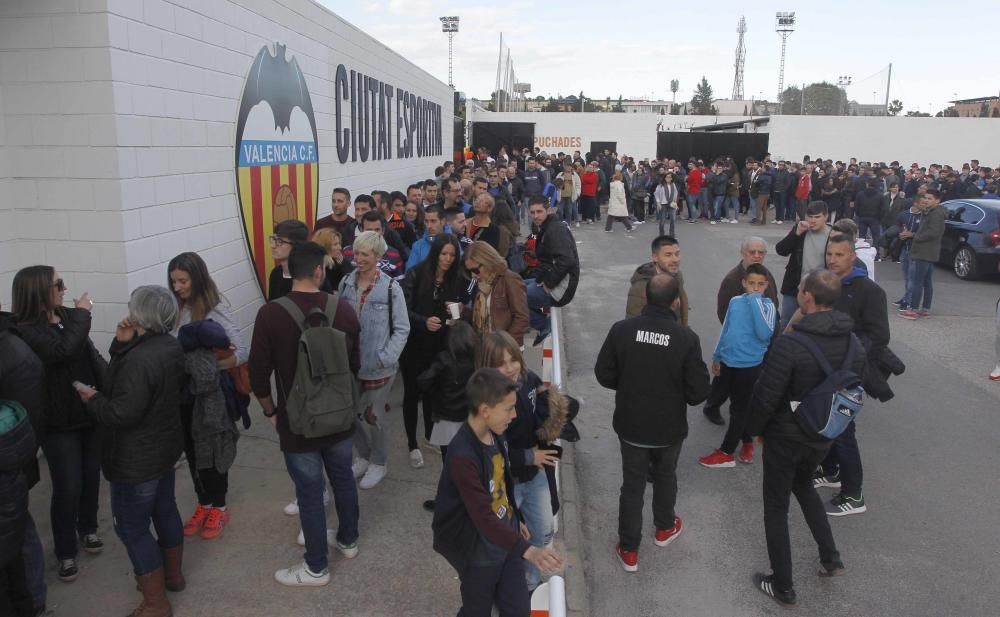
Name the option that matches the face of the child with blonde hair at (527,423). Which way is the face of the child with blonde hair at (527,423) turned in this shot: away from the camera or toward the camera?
toward the camera

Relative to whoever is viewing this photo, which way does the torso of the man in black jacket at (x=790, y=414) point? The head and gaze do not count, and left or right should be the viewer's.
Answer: facing away from the viewer and to the left of the viewer

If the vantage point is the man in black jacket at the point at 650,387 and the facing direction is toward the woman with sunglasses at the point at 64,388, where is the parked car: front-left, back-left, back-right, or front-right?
back-right

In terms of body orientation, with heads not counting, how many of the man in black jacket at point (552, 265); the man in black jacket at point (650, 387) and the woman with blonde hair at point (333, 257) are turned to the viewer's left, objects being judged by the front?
1

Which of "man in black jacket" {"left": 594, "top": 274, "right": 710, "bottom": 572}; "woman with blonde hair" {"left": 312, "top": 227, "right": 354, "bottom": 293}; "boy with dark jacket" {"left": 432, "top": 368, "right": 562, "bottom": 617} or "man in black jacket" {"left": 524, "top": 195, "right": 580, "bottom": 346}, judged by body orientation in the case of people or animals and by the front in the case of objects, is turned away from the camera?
"man in black jacket" {"left": 594, "top": 274, "right": 710, "bottom": 572}

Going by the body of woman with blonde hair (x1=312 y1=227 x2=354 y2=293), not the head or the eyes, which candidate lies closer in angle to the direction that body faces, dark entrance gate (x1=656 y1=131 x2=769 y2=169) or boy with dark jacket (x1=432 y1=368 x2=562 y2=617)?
the boy with dark jacket

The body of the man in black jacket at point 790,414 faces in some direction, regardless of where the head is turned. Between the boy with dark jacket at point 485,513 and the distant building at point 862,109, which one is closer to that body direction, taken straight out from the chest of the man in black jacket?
the distant building

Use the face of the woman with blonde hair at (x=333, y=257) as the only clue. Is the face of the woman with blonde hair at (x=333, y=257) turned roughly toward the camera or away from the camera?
toward the camera

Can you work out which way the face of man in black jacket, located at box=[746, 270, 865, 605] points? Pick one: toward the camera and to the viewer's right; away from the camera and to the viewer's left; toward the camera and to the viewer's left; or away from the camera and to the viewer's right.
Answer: away from the camera and to the viewer's left

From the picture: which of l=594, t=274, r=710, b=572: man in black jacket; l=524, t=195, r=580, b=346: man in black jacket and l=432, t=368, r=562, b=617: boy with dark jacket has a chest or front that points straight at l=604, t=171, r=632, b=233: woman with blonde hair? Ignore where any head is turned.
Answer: l=594, t=274, r=710, b=572: man in black jacket

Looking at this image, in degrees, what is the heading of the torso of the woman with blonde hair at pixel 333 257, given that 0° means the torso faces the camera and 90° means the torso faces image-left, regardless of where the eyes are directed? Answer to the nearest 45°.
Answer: approximately 315°

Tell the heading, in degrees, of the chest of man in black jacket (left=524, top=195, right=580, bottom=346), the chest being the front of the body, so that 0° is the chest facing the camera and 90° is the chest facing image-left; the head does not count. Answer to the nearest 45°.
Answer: approximately 90°

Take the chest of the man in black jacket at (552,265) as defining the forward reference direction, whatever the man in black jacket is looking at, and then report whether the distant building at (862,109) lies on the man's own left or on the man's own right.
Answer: on the man's own right

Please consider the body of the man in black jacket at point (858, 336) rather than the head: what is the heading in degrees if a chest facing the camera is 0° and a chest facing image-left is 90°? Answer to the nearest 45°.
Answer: approximately 45°

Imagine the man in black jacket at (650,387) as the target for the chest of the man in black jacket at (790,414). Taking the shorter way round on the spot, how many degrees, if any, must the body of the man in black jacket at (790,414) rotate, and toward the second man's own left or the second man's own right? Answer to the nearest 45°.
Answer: approximately 45° to the second man's own left
